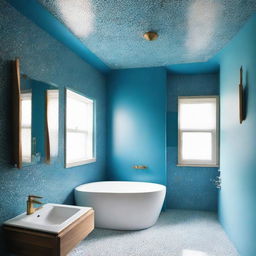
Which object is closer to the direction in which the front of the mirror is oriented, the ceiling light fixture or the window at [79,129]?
the ceiling light fixture

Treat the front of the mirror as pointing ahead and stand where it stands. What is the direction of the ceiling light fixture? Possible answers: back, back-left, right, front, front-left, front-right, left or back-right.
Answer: front-left

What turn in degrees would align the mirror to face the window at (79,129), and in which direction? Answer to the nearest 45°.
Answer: approximately 90° to its left

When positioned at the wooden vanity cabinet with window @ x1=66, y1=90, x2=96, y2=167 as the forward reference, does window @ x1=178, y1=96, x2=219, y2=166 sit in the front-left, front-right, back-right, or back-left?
front-right

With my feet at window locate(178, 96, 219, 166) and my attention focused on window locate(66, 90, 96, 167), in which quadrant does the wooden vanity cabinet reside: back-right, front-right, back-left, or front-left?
front-left

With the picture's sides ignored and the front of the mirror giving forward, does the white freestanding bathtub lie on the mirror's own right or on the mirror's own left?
on the mirror's own left

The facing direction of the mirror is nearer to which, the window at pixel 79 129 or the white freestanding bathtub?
the white freestanding bathtub

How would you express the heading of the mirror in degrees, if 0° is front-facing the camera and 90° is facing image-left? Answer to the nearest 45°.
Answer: approximately 315°
